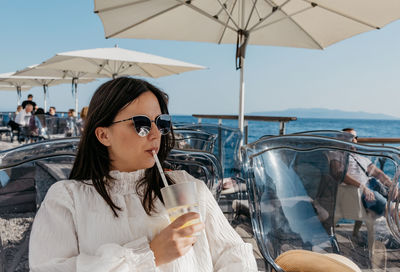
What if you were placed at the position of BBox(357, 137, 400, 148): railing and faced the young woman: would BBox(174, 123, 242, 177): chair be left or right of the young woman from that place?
right

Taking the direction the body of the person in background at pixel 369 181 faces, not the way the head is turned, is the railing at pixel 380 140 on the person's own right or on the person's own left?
on the person's own left

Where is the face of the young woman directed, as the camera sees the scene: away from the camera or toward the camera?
toward the camera

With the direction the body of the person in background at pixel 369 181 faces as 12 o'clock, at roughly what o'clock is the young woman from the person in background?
The young woman is roughly at 3 o'clock from the person in background.

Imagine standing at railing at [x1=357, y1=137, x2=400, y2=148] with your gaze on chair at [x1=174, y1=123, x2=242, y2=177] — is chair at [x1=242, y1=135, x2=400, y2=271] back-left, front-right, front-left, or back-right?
front-left

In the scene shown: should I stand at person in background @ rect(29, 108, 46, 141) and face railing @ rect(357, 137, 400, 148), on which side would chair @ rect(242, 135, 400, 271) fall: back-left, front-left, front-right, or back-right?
front-right

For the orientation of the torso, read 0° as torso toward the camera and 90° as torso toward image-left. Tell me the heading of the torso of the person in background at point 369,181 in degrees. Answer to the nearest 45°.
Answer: approximately 315°

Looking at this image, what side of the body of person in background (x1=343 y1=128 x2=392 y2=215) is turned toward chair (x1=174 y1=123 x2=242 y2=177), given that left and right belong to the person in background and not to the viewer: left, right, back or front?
back
